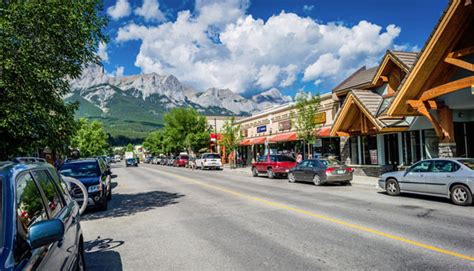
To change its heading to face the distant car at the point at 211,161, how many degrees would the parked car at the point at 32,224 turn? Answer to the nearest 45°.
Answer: approximately 180°

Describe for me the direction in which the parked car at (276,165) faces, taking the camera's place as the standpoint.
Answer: facing away from the viewer and to the left of the viewer

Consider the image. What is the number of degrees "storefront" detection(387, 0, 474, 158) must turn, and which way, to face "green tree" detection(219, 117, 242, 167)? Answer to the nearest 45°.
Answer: approximately 90° to its right

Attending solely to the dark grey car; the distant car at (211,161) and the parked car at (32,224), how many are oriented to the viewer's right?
0

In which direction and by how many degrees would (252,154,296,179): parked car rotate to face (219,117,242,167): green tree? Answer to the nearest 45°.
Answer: approximately 45° to its right

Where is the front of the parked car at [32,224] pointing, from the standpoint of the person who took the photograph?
facing the viewer and to the left of the viewer

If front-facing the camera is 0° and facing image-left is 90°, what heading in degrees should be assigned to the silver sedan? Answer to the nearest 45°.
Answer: approximately 135°

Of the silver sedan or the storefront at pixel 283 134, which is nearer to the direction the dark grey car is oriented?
the storefront

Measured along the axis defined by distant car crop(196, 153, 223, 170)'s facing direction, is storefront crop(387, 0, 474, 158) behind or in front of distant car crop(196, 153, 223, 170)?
behind

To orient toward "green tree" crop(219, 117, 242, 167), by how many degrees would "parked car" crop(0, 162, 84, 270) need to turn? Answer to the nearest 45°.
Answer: approximately 180°

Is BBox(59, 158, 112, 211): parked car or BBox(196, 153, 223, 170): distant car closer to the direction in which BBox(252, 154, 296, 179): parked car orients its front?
the distant car

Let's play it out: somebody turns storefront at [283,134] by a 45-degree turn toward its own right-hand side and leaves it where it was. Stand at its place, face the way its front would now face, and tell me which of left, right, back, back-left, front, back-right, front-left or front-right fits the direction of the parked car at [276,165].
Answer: left

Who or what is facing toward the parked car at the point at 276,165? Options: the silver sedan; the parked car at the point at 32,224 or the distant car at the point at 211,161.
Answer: the silver sedan

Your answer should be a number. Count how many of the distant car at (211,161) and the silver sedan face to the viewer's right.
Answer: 0

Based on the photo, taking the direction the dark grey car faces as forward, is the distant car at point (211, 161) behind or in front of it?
in front
